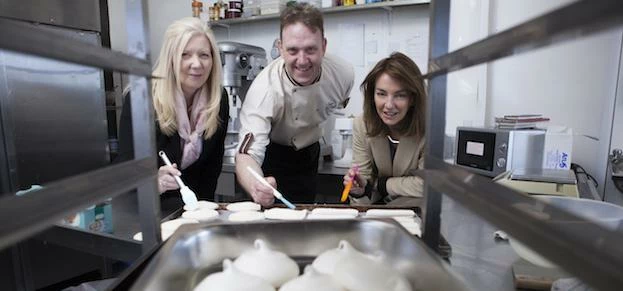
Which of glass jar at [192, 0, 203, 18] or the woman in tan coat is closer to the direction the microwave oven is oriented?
the woman in tan coat

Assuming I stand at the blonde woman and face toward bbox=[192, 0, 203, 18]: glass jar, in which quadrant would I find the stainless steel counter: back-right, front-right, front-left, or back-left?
back-right

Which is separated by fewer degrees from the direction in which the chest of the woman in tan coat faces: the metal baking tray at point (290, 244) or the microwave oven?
the metal baking tray

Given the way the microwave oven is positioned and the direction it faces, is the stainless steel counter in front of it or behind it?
in front

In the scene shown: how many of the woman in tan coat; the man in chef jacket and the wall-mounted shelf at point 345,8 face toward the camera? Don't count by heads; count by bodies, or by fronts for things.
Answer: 3

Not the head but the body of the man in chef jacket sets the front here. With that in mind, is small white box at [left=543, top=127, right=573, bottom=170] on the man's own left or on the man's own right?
on the man's own left

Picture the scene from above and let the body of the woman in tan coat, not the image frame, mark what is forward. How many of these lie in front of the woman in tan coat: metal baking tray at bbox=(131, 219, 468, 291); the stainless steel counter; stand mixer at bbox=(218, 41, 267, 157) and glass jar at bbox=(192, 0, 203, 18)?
2

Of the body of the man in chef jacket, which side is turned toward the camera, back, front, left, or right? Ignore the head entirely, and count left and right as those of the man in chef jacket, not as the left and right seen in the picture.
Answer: front

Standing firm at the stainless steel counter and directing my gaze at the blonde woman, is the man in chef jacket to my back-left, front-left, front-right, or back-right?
front-right

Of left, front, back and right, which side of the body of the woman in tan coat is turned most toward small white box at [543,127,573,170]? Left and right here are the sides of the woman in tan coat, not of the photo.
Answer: left

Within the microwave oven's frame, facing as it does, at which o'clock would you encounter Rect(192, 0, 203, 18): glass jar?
The glass jar is roughly at 2 o'clock from the microwave oven.

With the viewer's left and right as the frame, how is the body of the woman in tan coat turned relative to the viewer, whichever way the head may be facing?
facing the viewer

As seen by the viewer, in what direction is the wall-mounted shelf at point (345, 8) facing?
toward the camera

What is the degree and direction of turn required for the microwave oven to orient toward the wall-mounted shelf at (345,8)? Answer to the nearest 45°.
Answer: approximately 90° to its right

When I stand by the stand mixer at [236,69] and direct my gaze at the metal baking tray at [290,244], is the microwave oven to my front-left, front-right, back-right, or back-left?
front-left

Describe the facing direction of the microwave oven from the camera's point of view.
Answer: facing the viewer and to the left of the viewer

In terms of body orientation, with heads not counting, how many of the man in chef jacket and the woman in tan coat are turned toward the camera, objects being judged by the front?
2
